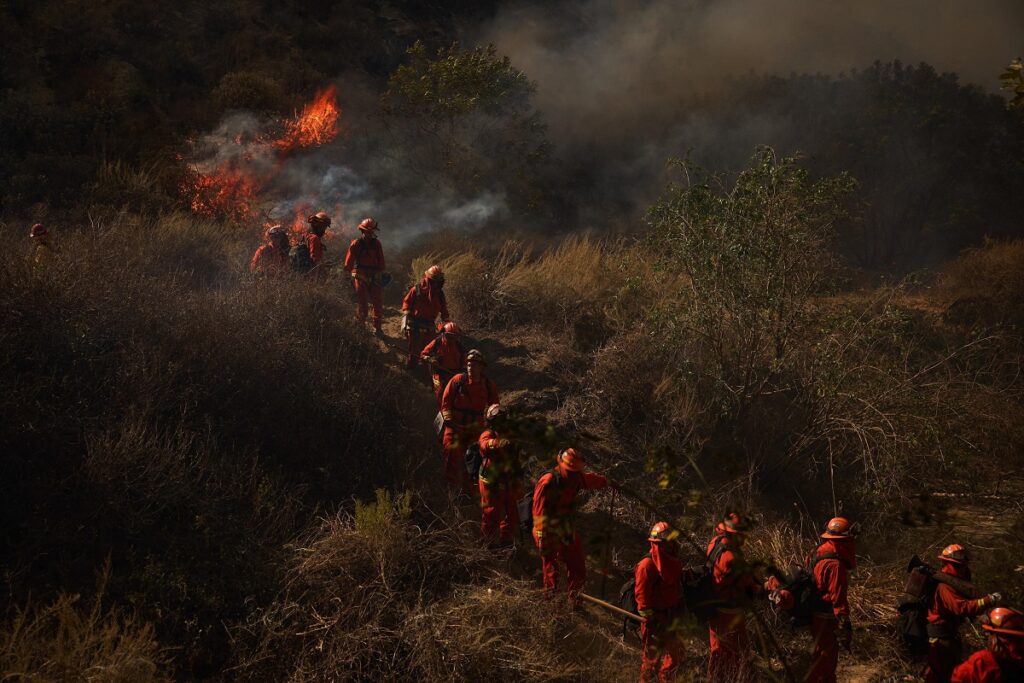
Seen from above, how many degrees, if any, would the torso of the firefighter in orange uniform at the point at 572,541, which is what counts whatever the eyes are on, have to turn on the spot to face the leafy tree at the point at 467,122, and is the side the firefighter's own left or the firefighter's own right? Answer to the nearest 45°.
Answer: approximately 135° to the firefighter's own left

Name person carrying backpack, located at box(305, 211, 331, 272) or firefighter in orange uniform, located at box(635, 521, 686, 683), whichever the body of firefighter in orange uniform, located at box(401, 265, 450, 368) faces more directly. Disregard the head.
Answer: the firefighter in orange uniform

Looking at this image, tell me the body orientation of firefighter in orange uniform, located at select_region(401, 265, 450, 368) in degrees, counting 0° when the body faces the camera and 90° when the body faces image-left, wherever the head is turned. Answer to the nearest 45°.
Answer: approximately 315°

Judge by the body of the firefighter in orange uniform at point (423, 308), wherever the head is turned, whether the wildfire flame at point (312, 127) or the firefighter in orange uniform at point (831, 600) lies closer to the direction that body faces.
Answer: the firefighter in orange uniform

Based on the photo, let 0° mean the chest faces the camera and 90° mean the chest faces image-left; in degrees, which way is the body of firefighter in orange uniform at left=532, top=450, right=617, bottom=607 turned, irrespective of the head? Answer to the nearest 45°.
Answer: approximately 315°

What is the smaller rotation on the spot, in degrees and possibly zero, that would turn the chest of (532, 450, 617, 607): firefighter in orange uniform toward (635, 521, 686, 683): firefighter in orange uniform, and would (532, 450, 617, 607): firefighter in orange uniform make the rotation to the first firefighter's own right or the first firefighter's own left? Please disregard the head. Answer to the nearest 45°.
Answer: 0° — they already face them

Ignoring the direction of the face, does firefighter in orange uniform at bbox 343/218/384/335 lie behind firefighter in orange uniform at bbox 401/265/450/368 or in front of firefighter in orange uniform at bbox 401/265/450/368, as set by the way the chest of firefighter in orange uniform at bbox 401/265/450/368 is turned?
behind

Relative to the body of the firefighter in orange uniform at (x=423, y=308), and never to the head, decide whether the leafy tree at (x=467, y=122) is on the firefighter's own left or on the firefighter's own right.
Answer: on the firefighter's own left

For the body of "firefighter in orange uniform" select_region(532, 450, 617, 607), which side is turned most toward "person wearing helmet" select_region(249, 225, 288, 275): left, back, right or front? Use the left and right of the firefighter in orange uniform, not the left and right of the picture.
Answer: back

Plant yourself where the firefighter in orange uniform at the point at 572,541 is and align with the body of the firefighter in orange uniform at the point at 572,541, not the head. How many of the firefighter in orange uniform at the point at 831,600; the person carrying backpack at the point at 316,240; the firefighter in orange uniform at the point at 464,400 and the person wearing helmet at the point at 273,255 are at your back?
3

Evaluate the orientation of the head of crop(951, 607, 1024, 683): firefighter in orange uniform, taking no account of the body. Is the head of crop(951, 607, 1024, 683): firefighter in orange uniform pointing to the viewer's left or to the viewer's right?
to the viewer's left

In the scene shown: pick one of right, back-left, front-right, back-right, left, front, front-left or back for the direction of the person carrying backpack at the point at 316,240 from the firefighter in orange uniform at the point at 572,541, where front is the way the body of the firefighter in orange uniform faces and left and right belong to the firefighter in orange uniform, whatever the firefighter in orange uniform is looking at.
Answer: back

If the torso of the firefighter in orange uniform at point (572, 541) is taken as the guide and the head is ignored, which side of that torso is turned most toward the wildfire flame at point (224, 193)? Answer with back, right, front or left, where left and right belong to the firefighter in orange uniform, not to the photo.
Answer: back
